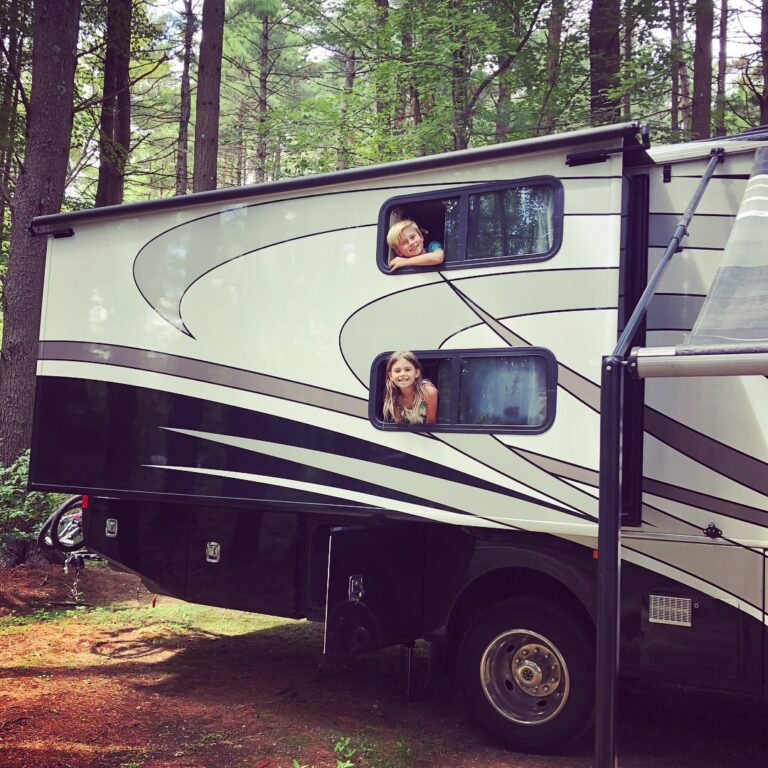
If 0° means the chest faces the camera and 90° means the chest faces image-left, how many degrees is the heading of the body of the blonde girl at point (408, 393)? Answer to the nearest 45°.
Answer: approximately 0°

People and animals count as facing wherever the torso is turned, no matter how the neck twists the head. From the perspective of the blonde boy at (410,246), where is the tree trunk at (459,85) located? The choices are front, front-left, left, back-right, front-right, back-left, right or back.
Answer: back

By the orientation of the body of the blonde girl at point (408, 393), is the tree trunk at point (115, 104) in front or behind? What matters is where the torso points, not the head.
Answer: behind

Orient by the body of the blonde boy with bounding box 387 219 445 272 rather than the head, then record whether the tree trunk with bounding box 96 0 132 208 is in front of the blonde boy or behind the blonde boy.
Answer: behind

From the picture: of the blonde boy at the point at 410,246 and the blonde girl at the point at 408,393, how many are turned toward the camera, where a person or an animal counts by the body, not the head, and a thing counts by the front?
2

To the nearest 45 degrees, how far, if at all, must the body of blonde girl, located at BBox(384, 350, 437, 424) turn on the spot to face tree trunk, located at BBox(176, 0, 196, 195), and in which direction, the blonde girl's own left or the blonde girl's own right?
approximately 180°

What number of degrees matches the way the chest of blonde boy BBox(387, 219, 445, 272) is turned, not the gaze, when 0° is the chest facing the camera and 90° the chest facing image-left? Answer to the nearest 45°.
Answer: approximately 0°

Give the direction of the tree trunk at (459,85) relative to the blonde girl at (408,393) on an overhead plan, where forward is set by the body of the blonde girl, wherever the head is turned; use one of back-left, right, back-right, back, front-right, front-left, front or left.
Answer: back

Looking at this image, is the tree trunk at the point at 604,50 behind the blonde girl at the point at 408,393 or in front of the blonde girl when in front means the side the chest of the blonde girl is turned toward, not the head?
behind

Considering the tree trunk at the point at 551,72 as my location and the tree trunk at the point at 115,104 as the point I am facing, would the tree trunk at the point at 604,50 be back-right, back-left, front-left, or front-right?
back-left

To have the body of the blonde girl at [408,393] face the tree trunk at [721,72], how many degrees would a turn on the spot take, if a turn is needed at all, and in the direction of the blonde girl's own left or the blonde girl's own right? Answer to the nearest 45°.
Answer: approximately 135° to the blonde girl's own left

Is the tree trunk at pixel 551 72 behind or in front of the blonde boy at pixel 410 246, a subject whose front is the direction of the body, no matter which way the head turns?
behind

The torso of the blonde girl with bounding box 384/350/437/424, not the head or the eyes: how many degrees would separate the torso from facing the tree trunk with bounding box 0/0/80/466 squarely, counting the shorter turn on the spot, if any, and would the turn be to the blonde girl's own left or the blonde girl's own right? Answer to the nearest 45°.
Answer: approximately 135° to the blonde girl's own right
